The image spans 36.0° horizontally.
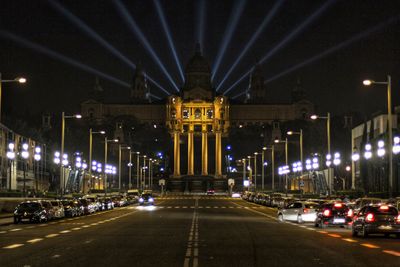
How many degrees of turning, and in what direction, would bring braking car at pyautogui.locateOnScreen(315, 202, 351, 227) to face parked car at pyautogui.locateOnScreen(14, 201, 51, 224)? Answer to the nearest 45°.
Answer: approximately 45° to its left

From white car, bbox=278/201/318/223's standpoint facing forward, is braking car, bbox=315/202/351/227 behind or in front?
behind

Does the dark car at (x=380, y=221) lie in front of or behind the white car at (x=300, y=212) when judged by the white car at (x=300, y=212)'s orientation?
behind

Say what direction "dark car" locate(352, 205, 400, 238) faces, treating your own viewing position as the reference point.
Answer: facing away from the viewer and to the left of the viewer

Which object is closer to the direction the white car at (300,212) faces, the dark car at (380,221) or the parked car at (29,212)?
the parked car

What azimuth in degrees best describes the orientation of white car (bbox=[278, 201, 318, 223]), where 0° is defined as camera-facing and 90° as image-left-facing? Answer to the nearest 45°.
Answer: approximately 135°
